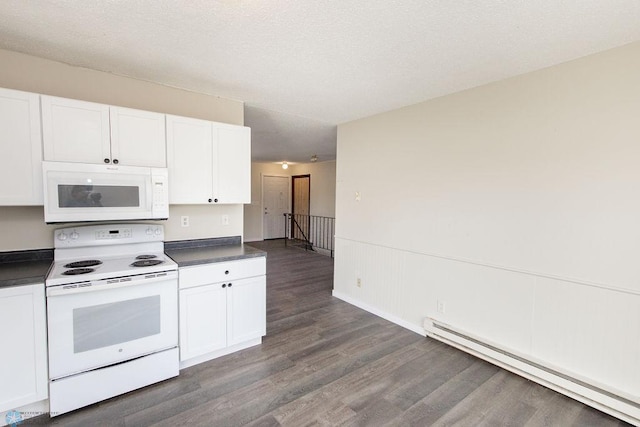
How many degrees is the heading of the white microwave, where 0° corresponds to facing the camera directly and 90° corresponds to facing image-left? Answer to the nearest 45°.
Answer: approximately 0°

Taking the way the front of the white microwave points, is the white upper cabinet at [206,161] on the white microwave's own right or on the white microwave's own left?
on the white microwave's own left

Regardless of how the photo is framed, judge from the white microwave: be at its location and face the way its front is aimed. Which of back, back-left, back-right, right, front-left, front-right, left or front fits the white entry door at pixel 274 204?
back-left

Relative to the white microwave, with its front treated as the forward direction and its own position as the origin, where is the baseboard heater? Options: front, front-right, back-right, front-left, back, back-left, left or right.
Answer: front-left
